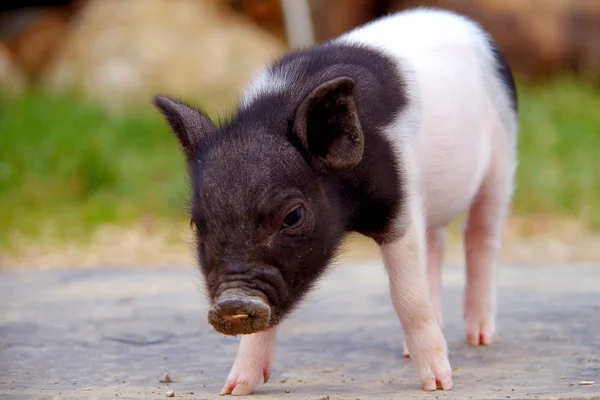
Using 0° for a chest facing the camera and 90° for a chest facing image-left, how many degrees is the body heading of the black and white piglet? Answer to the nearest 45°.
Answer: approximately 45°
